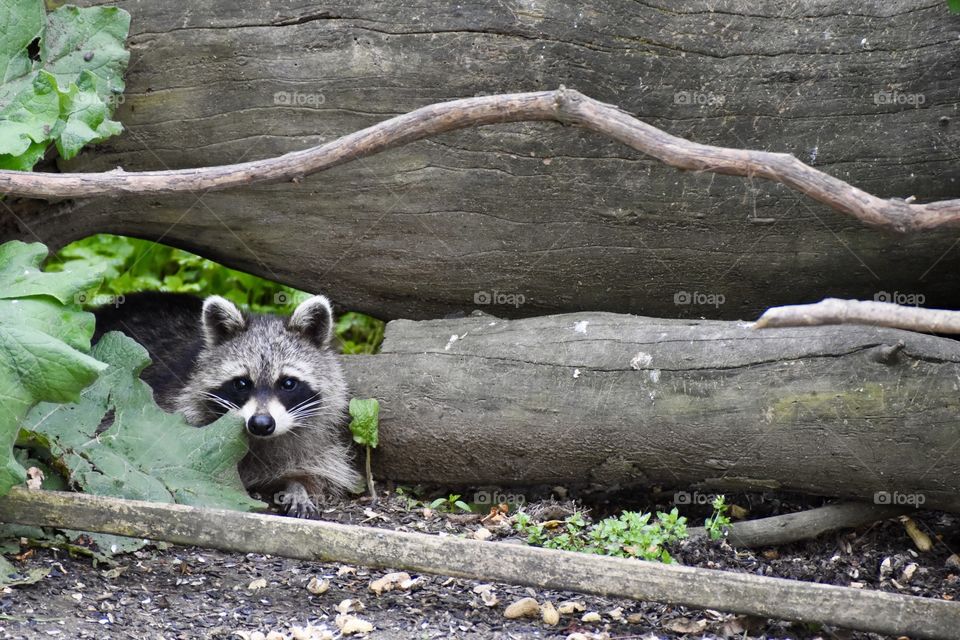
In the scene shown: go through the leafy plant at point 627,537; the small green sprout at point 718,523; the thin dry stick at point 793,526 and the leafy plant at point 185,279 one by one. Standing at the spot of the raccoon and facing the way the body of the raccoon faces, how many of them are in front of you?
3

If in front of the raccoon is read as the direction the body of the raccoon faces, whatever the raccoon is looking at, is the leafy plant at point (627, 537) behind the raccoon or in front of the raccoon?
in front

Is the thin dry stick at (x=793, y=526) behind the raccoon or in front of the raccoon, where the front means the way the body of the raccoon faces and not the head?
in front

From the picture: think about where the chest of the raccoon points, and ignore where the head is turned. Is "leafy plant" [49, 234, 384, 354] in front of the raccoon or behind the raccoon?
behind
